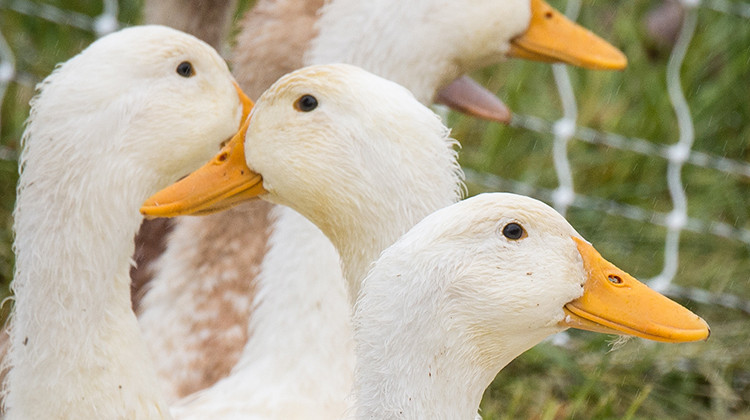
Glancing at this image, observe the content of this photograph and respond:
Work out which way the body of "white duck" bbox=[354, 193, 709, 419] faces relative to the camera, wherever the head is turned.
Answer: to the viewer's right

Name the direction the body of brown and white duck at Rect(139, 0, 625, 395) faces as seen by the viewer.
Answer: to the viewer's right

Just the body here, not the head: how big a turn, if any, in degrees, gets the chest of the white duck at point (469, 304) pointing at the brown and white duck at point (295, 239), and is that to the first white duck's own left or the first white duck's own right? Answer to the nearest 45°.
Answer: approximately 135° to the first white duck's own left
